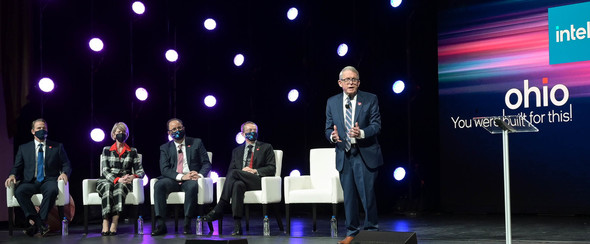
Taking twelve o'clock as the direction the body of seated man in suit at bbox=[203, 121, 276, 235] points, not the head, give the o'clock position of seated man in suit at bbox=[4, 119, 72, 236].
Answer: seated man in suit at bbox=[4, 119, 72, 236] is roughly at 2 o'clock from seated man in suit at bbox=[203, 121, 276, 235].

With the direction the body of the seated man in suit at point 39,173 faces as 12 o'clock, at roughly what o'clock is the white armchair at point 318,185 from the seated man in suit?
The white armchair is roughly at 10 o'clock from the seated man in suit.

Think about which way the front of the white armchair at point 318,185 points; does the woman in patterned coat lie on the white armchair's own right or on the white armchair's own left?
on the white armchair's own right

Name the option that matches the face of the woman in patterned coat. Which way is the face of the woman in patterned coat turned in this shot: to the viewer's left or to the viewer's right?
to the viewer's right

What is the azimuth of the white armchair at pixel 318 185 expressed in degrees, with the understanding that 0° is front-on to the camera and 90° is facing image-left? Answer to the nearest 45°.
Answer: approximately 45°

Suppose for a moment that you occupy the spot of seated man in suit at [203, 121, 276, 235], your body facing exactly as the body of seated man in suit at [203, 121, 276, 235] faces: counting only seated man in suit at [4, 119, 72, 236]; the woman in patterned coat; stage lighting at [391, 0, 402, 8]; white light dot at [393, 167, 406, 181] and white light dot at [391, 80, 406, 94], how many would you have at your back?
3

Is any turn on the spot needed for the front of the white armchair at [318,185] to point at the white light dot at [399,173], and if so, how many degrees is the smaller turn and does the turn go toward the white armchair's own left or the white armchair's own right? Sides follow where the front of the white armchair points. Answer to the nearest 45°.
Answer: approximately 180°

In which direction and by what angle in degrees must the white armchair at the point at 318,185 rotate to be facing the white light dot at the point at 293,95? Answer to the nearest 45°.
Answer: approximately 135° to its right

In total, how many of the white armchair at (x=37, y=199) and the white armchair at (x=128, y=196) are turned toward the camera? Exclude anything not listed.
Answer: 2

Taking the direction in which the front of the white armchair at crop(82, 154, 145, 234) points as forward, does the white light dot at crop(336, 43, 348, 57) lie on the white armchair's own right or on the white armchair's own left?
on the white armchair's own left

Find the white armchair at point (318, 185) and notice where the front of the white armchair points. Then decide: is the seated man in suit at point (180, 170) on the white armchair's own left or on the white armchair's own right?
on the white armchair's own right
